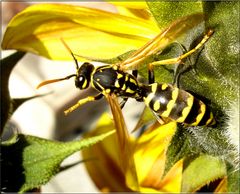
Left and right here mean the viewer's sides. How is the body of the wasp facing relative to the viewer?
facing to the left of the viewer
